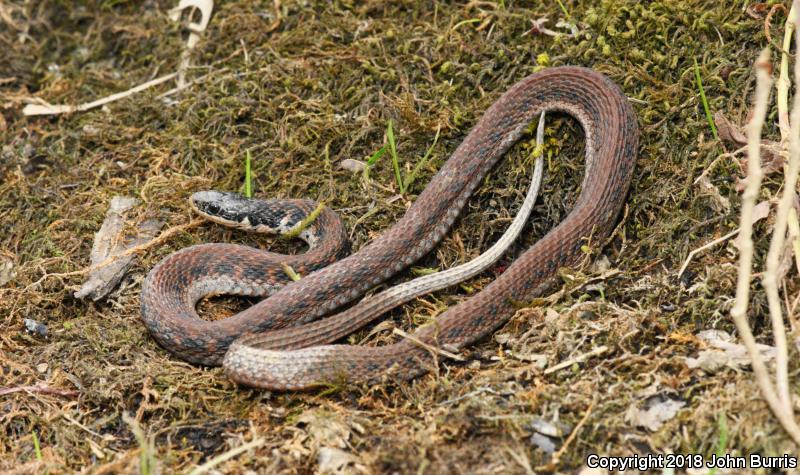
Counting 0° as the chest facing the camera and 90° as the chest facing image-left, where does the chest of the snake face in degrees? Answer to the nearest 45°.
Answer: approximately 90°

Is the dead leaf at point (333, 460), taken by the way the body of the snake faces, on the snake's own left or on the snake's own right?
on the snake's own left

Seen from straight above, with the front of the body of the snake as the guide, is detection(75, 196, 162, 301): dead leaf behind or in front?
in front

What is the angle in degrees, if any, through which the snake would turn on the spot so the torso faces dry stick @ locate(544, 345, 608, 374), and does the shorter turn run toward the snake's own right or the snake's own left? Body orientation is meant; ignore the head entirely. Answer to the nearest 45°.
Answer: approximately 135° to the snake's own left

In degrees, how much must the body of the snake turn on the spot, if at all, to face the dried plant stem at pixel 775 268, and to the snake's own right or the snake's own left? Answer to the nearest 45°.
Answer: approximately 135° to the snake's own left

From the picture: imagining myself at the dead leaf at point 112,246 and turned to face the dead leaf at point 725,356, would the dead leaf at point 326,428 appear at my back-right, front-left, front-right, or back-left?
front-right

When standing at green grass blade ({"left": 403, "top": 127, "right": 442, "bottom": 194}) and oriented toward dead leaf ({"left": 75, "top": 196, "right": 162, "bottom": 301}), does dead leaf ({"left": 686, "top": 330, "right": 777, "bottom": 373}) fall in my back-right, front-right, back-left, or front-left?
back-left

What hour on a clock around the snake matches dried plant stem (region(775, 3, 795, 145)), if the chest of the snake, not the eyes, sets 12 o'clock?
The dried plant stem is roughly at 6 o'clock from the snake.

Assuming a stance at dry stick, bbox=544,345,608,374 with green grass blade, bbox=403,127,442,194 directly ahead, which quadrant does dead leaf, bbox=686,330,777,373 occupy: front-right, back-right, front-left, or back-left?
back-right

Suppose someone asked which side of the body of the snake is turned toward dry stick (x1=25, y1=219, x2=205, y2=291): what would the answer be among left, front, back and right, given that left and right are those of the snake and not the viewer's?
front

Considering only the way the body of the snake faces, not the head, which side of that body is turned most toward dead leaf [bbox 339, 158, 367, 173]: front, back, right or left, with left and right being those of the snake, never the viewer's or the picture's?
right
